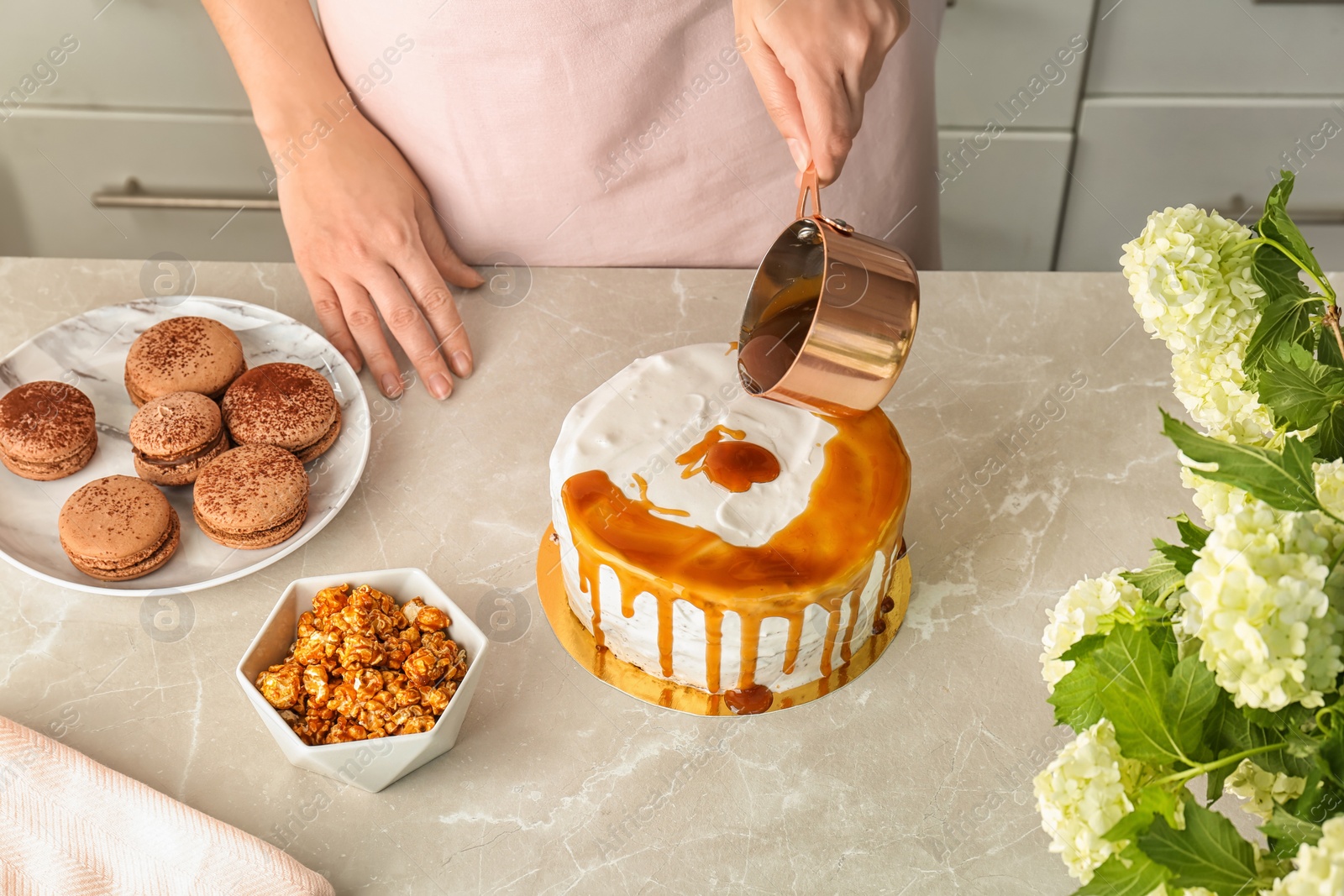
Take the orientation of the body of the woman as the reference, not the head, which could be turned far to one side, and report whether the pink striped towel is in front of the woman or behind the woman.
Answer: in front

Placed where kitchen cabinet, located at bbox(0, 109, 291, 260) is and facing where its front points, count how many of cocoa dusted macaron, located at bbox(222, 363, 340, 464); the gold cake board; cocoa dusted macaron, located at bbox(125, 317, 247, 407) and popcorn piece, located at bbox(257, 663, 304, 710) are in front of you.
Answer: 4

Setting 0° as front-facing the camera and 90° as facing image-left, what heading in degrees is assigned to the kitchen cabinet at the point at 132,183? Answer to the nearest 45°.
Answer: approximately 0°

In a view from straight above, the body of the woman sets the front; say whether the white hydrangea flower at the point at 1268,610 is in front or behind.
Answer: in front

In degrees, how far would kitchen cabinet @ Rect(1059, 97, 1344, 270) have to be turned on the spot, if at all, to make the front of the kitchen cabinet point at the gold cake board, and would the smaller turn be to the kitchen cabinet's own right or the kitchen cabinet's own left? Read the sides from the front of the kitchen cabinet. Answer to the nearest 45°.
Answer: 0° — it already faces it

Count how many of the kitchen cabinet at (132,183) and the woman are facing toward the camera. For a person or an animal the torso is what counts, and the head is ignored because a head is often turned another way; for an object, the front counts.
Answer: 2

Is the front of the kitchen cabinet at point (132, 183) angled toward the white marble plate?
yes

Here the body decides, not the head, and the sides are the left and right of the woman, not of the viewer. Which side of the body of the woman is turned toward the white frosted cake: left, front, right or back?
front

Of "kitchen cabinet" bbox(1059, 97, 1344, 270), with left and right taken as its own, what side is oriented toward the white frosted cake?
front
